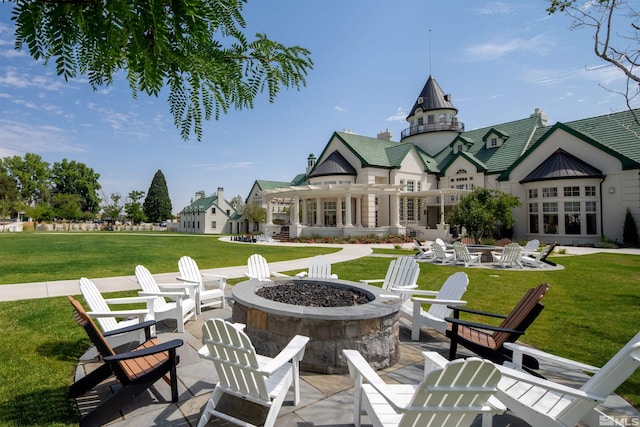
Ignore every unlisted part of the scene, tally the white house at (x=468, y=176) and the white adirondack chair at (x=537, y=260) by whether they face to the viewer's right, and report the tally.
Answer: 0

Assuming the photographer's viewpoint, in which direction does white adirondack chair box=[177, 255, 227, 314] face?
facing the viewer and to the right of the viewer

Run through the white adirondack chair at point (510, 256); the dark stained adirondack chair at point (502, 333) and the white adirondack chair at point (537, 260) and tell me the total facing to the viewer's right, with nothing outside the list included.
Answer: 0

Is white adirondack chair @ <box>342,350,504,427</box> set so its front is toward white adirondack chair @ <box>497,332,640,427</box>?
no

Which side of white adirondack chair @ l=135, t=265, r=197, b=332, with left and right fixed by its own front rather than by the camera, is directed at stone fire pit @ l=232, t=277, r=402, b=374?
front

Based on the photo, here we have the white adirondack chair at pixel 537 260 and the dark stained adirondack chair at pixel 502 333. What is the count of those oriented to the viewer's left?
2

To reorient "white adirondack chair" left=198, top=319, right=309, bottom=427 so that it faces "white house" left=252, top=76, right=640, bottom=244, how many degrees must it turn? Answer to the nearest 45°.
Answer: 0° — it already faces it

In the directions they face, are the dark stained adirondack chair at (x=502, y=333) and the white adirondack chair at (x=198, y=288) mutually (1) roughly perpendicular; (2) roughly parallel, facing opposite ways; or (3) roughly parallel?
roughly parallel, facing opposite ways

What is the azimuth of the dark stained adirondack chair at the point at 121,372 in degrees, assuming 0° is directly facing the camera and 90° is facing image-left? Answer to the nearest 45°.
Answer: approximately 225°

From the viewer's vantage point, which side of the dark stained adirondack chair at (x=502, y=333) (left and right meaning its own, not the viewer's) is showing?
left

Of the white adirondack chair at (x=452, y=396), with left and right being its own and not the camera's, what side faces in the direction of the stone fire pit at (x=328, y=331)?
front

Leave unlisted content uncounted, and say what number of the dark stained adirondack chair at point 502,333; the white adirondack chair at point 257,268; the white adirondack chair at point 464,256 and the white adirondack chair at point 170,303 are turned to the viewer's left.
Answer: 1

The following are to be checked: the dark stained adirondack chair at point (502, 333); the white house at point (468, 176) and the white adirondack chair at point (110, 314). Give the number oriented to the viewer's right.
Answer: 1

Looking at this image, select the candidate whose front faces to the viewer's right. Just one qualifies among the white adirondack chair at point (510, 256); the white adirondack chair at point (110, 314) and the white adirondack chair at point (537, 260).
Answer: the white adirondack chair at point (110, 314)

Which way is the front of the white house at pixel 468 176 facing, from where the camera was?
facing the viewer and to the left of the viewer

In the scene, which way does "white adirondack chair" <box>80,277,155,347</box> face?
to the viewer's right
